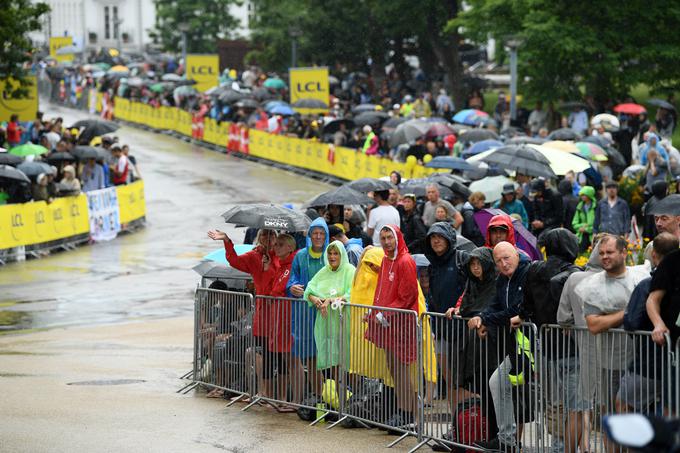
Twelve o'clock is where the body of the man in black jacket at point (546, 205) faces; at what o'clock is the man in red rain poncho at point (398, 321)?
The man in red rain poncho is roughly at 11 o'clock from the man in black jacket.

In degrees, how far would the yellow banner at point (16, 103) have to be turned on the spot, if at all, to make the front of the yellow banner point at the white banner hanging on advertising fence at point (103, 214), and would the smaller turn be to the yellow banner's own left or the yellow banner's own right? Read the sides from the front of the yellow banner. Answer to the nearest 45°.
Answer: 0° — it already faces it

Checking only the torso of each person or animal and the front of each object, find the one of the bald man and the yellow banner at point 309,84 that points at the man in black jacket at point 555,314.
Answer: the yellow banner

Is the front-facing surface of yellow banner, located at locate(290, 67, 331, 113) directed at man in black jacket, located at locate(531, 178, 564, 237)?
yes

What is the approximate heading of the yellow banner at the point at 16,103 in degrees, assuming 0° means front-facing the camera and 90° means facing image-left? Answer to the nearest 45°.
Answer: approximately 0°

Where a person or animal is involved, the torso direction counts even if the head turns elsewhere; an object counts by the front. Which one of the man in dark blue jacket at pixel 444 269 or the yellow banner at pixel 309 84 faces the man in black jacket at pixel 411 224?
the yellow banner

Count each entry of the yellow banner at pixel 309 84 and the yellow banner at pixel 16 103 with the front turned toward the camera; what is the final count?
2

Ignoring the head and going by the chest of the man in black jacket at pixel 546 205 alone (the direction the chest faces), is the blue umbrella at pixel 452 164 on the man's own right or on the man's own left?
on the man's own right

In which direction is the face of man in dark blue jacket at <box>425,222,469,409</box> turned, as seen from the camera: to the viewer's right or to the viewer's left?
to the viewer's left
